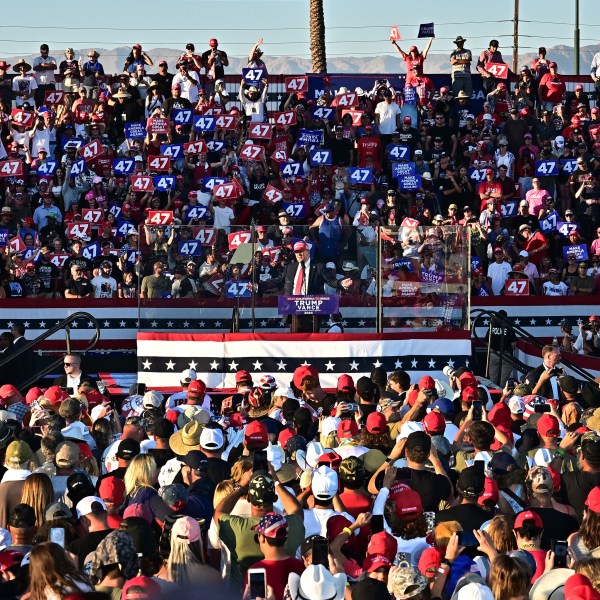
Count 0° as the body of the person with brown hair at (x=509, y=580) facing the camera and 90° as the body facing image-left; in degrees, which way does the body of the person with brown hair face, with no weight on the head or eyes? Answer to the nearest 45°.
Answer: approximately 180°

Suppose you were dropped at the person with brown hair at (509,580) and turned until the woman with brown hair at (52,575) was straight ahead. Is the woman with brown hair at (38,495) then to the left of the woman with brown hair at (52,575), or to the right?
right

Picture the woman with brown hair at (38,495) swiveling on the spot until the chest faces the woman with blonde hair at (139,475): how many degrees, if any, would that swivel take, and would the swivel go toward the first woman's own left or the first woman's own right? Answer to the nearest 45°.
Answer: approximately 45° to the first woman's own right

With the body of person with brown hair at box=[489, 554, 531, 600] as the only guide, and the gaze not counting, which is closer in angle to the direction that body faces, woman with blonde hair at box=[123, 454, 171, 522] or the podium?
the podium

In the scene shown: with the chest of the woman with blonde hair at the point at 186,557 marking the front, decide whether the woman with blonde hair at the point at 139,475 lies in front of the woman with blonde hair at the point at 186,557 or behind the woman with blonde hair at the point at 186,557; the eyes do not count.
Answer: in front

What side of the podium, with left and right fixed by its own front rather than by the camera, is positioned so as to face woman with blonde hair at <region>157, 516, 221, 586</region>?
front

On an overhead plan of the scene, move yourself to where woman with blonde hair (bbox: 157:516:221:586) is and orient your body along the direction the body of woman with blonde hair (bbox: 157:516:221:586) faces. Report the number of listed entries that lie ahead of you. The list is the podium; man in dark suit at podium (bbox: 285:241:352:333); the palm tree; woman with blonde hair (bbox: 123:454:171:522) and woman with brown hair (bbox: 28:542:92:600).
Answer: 4

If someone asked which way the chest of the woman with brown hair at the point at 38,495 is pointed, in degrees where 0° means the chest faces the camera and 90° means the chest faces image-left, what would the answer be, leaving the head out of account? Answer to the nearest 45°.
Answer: approximately 180°

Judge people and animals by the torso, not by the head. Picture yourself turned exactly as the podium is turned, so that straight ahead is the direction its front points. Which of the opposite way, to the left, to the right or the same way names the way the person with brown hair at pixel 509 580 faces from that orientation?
the opposite way

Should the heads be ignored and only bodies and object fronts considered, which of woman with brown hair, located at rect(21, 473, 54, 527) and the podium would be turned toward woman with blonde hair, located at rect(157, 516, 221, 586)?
the podium

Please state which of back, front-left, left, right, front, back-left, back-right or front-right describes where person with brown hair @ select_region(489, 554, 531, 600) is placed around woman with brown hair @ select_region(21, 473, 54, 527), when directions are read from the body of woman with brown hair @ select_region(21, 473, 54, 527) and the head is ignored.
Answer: back-right

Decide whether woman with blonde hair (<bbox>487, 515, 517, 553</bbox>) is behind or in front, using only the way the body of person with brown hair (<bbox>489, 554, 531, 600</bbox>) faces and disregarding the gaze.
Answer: in front

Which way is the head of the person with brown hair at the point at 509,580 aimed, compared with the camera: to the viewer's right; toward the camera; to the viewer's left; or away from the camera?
away from the camera

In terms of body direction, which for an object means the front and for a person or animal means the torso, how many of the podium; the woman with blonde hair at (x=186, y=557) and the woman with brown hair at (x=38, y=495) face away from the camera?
2

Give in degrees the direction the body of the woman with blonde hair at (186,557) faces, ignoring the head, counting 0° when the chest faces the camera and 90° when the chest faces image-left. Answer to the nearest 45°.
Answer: approximately 180°

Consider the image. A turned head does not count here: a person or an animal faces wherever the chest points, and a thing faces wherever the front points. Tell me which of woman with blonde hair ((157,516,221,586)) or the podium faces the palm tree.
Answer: the woman with blonde hair
